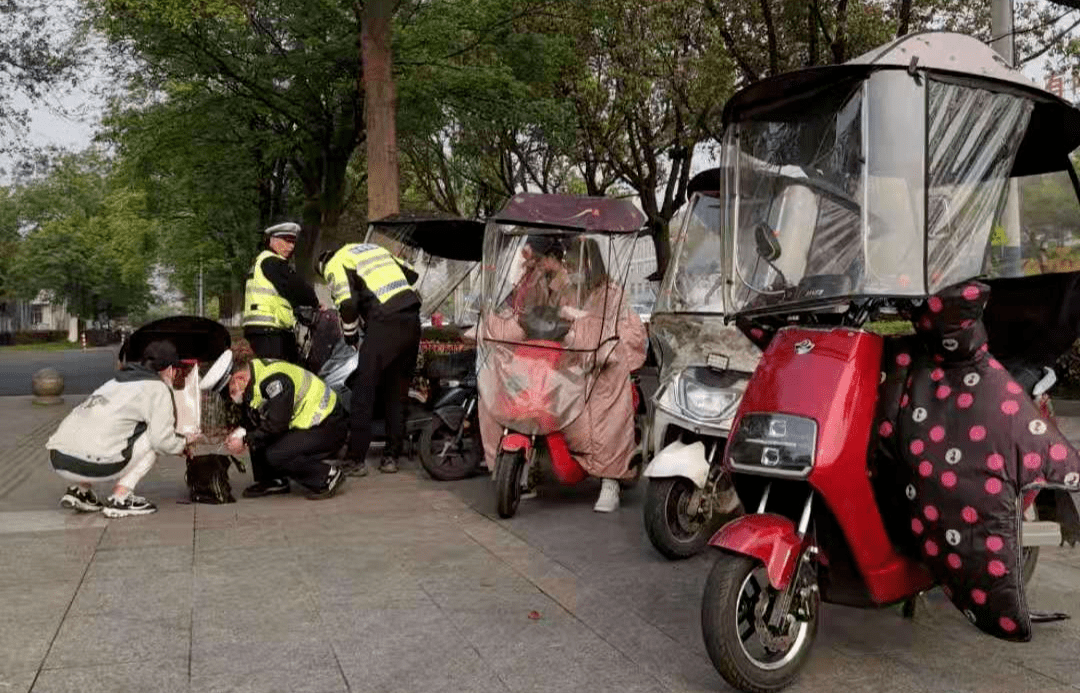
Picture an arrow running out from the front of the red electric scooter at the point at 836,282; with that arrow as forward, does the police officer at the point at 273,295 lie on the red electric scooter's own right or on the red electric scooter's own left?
on the red electric scooter's own right

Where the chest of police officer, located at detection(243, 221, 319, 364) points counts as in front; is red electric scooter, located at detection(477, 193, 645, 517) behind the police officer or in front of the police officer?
in front

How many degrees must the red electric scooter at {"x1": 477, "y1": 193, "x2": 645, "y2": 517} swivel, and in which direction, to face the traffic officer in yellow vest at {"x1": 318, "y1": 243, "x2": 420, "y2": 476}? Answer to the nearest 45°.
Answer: approximately 90° to its right

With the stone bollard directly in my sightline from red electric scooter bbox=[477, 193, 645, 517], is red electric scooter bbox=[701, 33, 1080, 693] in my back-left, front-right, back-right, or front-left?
back-left

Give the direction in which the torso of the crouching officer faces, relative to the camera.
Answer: to the viewer's left

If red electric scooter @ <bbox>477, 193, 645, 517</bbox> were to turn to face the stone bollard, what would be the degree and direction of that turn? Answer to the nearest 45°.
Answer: approximately 90° to its right

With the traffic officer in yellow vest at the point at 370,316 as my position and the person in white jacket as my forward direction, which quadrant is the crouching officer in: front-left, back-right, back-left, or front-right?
front-left

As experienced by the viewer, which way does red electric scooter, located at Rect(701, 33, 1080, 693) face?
facing the viewer and to the left of the viewer

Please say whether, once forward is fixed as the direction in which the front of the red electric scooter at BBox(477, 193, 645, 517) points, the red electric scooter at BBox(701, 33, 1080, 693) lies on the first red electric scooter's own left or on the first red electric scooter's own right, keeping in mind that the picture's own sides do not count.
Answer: on the first red electric scooter's own left
